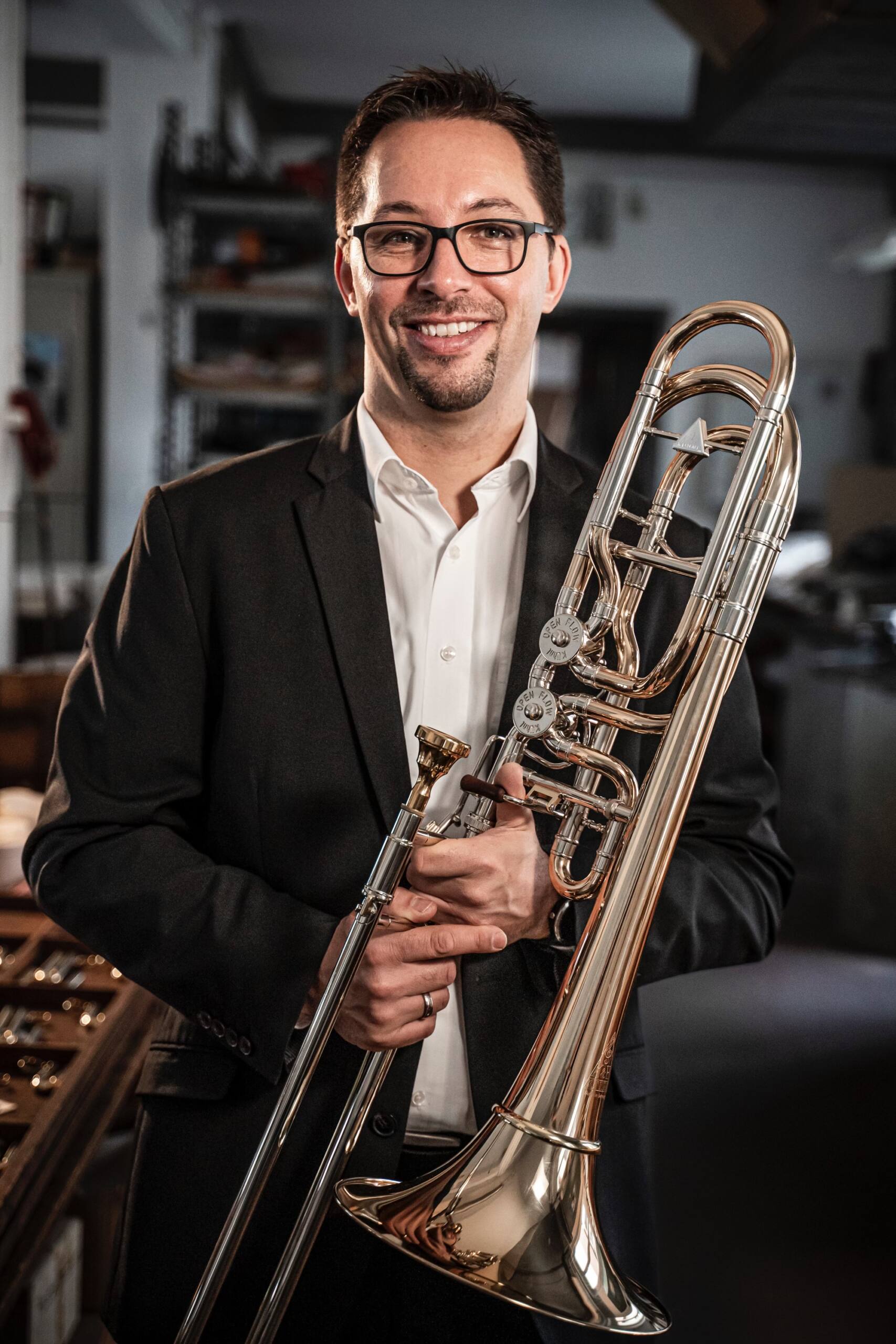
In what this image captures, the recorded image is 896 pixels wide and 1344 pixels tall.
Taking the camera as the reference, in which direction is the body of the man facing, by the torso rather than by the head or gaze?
toward the camera

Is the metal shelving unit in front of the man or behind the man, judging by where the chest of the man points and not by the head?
behind
